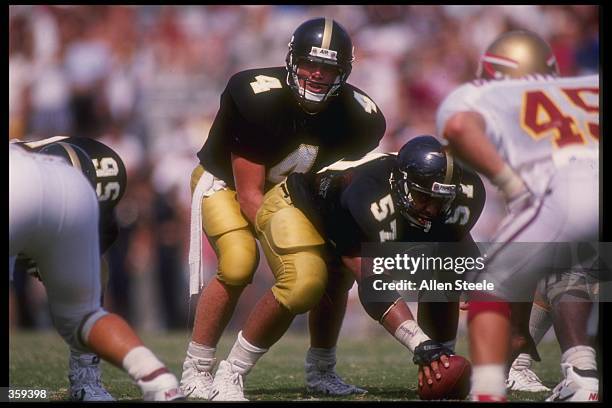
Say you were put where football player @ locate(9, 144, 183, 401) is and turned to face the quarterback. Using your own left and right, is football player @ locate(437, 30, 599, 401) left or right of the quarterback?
right

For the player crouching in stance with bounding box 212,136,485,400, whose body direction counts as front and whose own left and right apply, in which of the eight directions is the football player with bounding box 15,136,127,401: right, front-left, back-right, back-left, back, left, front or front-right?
back-right

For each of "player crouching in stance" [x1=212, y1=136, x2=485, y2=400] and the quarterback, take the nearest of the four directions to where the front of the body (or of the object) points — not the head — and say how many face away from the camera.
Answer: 0

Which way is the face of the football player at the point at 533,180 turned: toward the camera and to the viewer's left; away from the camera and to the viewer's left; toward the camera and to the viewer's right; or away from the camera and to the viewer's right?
away from the camera and to the viewer's left

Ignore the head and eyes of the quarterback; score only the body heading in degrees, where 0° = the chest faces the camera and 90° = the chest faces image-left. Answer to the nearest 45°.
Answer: approximately 315°

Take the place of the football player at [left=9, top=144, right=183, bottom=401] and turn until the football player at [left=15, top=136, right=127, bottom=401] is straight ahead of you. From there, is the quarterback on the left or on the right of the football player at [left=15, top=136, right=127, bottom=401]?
right

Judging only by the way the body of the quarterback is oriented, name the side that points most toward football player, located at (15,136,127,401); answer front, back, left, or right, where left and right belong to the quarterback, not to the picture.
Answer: right

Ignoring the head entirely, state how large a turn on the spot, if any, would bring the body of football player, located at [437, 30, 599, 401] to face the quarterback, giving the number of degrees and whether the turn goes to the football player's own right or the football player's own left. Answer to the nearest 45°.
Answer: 0° — they already face them

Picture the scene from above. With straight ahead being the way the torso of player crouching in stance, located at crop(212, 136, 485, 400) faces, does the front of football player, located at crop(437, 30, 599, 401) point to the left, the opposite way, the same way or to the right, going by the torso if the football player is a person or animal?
the opposite way

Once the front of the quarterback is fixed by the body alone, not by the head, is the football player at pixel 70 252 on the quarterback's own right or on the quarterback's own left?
on the quarterback's own right

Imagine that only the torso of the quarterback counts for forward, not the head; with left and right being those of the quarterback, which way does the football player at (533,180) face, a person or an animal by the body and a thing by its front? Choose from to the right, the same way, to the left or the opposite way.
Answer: the opposite way

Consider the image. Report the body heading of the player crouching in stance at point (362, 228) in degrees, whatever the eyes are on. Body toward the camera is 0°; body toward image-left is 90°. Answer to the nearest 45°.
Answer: approximately 315°

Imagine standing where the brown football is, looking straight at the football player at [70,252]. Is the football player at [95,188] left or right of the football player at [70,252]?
right

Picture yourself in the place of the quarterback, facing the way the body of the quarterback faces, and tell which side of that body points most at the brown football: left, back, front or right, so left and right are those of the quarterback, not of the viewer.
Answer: front

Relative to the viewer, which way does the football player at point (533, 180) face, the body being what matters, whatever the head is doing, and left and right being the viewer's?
facing away from the viewer and to the left of the viewer

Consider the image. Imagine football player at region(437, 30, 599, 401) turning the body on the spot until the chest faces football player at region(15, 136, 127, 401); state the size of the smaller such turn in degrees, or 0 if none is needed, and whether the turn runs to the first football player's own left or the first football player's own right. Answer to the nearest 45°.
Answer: approximately 45° to the first football player's own left

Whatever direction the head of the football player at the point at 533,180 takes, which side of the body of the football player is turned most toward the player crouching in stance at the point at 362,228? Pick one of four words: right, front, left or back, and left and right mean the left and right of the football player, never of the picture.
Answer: front
